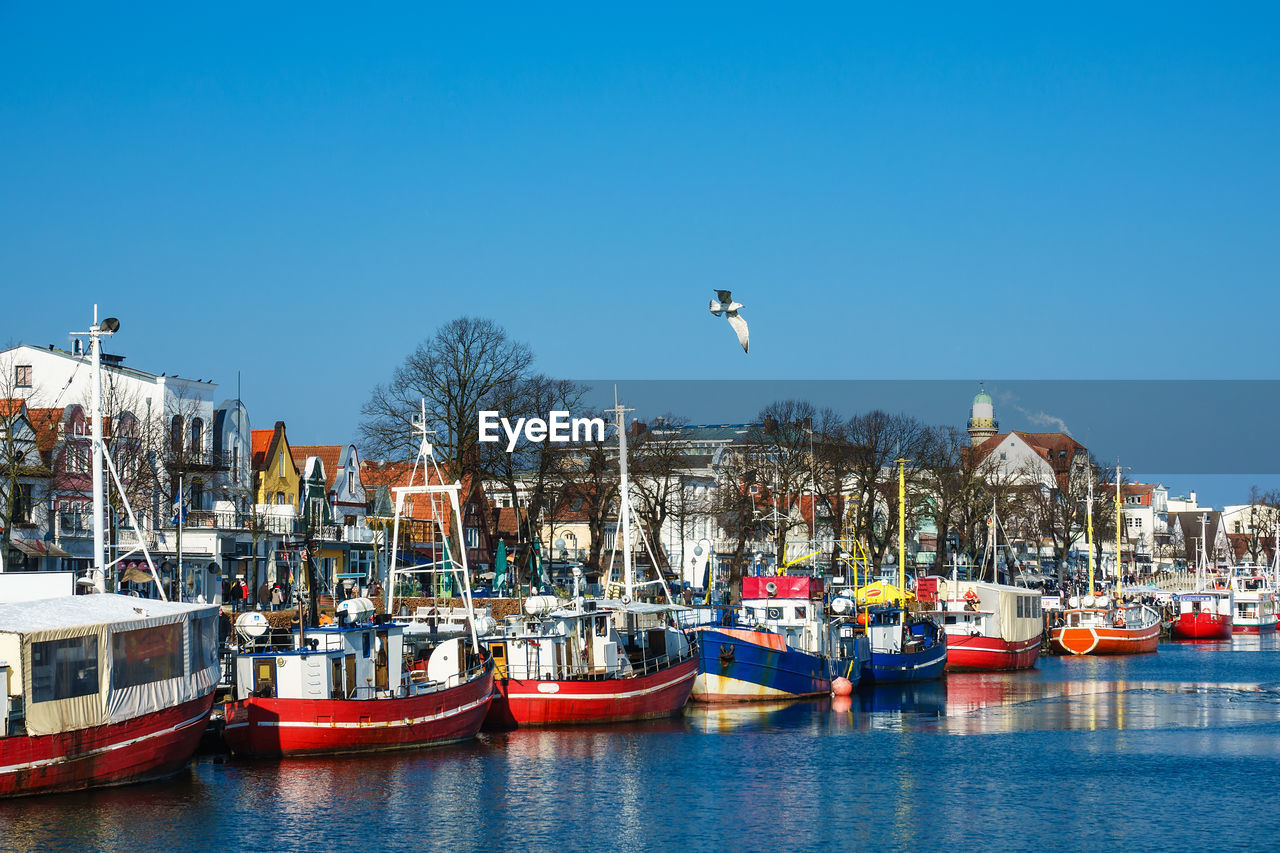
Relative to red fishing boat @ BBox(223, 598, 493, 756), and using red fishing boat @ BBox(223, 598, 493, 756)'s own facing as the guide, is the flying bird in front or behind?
in front

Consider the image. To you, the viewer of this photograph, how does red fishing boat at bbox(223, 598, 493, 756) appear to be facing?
facing away from the viewer and to the right of the viewer

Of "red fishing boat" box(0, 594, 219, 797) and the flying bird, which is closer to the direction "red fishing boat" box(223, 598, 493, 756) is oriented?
the flying bird

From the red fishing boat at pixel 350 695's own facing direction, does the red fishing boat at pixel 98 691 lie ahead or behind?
behind
